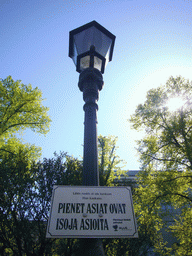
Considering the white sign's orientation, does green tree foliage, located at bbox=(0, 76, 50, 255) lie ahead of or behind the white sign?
behind

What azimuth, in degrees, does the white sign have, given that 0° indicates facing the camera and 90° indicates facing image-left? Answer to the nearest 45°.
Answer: approximately 0°

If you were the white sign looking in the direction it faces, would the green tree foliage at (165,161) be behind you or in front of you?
behind

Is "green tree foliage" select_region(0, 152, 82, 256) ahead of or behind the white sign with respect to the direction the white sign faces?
behind

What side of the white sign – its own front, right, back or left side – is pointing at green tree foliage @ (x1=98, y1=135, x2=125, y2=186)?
back

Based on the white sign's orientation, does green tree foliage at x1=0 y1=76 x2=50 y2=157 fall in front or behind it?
behind
